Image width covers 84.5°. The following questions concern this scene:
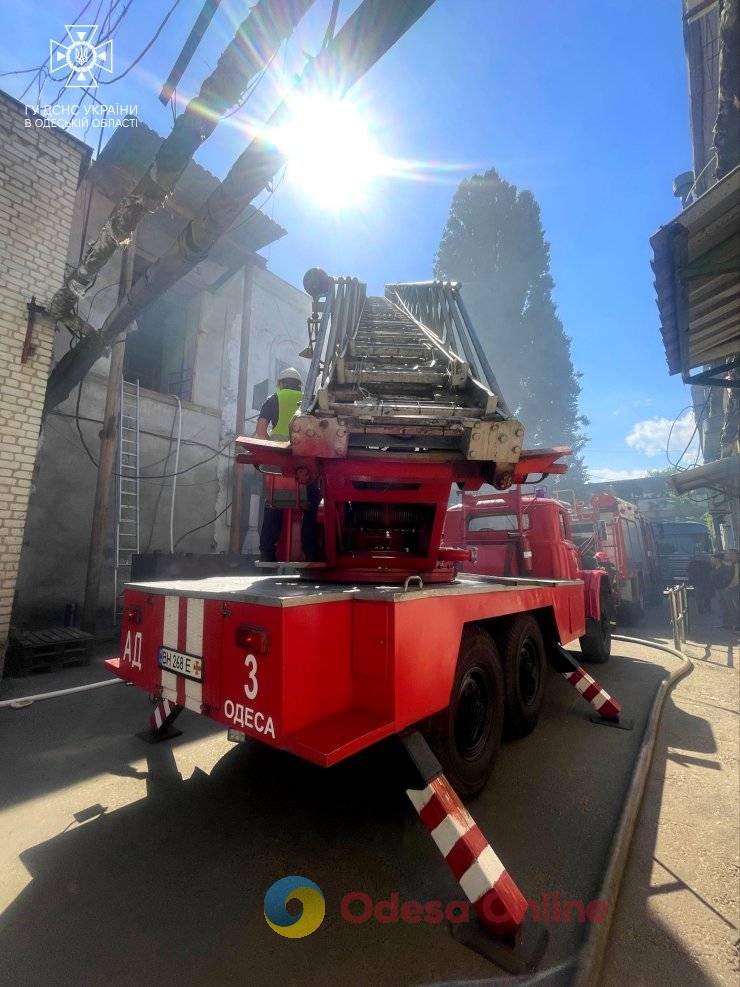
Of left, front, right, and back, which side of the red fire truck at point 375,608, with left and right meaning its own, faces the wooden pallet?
left

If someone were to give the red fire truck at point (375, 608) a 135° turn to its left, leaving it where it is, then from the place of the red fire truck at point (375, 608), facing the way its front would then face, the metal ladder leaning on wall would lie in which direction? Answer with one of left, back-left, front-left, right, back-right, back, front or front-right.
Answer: front-right

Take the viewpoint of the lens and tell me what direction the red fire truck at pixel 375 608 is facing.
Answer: facing away from the viewer and to the right of the viewer

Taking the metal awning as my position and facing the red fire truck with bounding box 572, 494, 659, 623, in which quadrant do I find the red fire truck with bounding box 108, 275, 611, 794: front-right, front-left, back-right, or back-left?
back-left

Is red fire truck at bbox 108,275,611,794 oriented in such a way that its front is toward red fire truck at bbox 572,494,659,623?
yes

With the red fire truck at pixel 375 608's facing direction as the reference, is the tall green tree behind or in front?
in front

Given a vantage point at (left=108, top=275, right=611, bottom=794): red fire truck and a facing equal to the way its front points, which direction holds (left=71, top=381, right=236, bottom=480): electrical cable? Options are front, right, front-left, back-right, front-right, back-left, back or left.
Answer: left

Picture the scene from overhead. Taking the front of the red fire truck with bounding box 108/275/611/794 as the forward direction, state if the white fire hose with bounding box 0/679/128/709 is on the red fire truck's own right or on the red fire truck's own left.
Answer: on the red fire truck's own left
